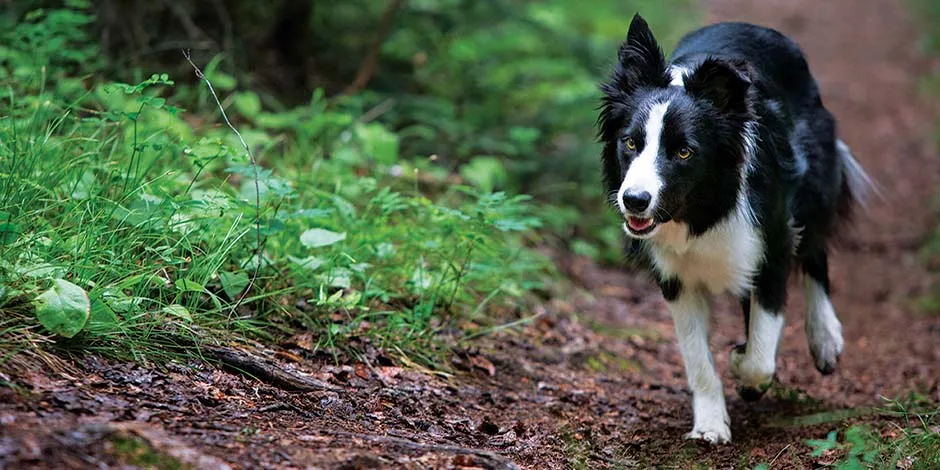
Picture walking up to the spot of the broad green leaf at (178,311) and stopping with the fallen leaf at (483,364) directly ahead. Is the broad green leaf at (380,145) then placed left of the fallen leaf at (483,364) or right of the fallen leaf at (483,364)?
left

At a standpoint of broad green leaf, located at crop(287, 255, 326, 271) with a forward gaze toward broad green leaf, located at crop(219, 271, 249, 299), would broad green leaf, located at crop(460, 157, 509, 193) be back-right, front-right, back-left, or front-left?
back-right

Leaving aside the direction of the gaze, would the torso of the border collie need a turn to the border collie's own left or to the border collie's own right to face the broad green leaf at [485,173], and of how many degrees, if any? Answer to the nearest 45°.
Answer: approximately 90° to the border collie's own right

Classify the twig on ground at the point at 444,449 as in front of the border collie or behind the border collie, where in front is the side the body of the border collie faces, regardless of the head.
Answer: in front

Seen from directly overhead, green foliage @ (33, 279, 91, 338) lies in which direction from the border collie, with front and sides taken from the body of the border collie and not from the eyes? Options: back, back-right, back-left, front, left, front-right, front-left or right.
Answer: right

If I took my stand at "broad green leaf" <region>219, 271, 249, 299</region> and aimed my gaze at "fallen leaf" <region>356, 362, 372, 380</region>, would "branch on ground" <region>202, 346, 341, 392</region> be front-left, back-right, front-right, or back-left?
front-right

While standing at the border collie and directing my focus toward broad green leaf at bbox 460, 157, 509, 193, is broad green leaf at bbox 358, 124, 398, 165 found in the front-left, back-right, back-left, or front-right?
front-left

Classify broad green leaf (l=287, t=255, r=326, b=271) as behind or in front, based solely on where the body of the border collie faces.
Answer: in front

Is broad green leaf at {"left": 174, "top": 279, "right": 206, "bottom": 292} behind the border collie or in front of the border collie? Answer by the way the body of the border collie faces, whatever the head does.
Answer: in front

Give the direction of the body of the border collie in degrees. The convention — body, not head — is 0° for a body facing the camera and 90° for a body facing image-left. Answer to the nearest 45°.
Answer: approximately 45°

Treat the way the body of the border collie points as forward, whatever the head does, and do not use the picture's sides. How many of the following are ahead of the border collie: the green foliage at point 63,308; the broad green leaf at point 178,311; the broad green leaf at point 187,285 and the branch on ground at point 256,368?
4

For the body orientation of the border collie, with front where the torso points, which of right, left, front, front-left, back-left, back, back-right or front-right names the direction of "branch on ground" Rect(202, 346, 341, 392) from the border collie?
right

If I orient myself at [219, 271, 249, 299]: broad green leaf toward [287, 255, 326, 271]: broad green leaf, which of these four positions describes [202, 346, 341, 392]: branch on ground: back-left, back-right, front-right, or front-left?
back-right
